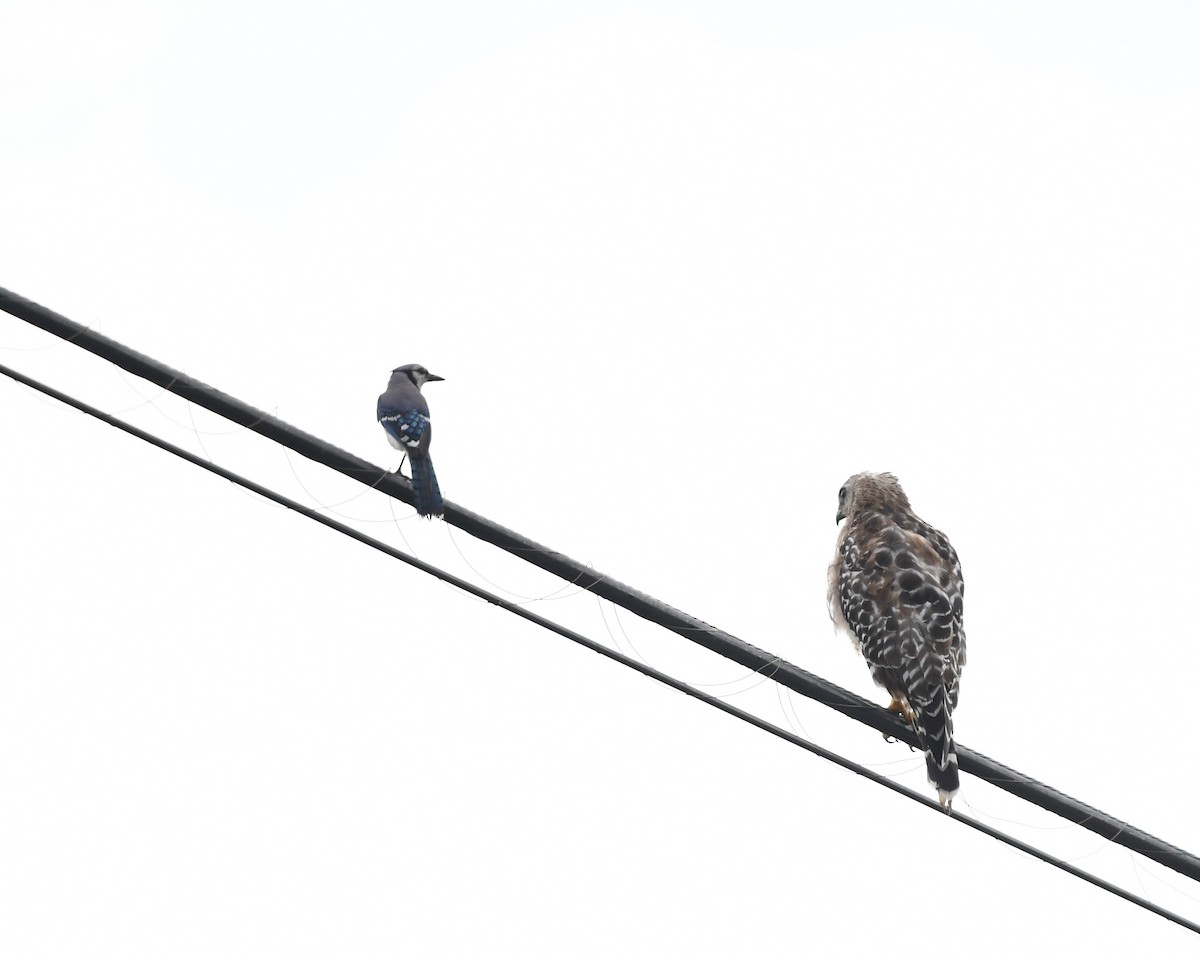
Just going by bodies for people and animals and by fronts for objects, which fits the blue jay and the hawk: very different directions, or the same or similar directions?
same or similar directions

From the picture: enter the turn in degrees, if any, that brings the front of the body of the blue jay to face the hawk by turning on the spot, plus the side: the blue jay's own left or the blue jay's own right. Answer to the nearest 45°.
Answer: approximately 135° to the blue jay's own right

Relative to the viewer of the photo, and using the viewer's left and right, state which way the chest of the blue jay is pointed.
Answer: facing away from the viewer and to the left of the viewer

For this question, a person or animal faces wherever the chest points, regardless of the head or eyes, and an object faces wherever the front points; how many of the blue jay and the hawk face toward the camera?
0

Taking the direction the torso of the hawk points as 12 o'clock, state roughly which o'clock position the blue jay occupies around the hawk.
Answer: The blue jay is roughly at 10 o'clock from the hawk.

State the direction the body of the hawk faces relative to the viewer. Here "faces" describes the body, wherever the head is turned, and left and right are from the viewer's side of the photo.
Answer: facing away from the viewer and to the left of the viewer
